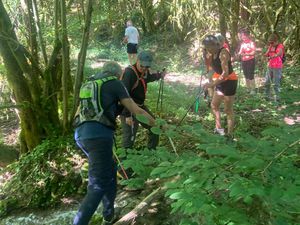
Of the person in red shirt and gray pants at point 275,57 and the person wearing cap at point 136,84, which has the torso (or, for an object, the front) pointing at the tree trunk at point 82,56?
the person in red shirt and gray pants at point 275,57

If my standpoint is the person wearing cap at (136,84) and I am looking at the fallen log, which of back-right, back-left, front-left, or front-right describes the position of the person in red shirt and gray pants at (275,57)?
back-left

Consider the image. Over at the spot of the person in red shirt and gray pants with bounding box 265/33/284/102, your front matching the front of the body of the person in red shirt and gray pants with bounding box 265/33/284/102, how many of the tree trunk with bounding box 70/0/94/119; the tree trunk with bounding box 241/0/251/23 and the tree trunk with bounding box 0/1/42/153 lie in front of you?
2

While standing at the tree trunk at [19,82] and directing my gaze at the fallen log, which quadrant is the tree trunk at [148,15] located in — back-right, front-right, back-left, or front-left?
back-left

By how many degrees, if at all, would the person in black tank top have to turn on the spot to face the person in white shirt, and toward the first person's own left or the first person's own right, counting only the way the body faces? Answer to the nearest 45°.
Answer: approximately 90° to the first person's own right

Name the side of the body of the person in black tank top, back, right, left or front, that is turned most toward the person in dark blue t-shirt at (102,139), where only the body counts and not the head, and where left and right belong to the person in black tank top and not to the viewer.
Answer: front

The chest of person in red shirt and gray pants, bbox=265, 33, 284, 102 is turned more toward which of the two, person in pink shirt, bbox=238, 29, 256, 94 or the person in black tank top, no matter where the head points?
the person in black tank top

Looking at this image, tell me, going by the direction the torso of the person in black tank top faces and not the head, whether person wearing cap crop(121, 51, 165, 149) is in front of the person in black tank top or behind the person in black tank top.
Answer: in front
